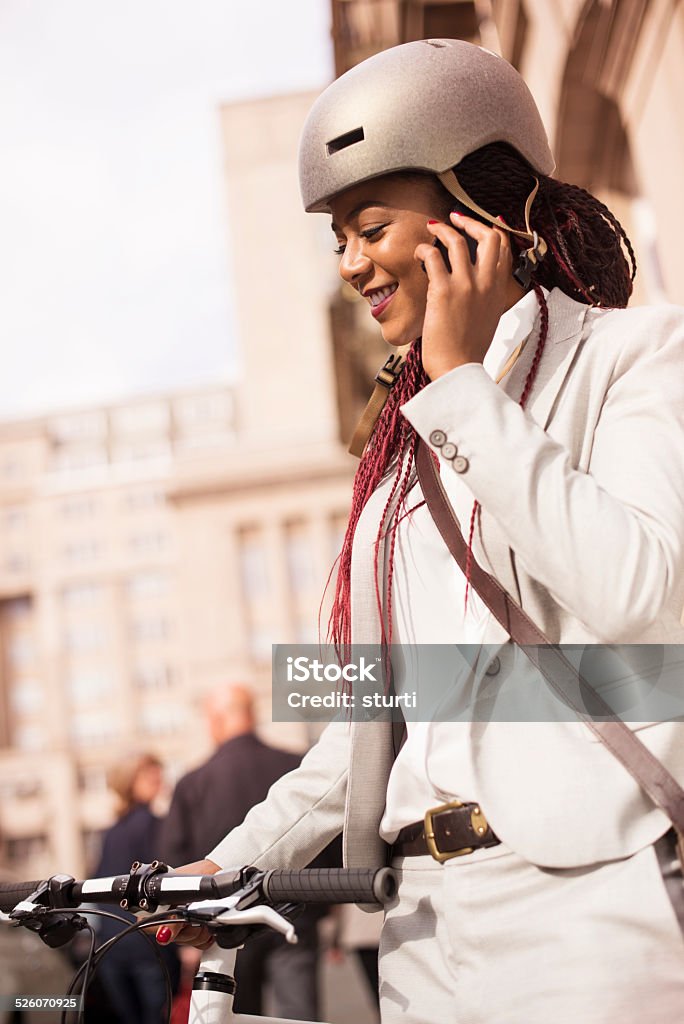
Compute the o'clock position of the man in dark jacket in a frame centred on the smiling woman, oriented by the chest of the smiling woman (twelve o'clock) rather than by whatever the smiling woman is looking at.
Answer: The man in dark jacket is roughly at 4 o'clock from the smiling woman.

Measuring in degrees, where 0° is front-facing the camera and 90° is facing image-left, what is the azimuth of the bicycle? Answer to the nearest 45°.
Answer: approximately 45°

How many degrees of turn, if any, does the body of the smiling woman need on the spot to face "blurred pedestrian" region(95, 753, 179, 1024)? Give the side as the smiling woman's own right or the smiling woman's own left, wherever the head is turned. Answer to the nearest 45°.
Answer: approximately 135° to the smiling woman's own right

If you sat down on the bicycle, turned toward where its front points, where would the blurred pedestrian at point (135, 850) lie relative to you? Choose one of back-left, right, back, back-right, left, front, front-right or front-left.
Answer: back-right

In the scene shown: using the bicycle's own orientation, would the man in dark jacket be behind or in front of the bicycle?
behind

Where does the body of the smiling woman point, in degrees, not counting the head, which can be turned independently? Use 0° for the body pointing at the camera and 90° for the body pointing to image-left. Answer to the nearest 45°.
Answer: approximately 45°
